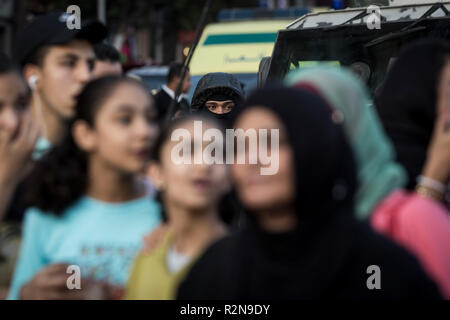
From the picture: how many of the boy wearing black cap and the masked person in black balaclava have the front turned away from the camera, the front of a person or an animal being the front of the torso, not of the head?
0

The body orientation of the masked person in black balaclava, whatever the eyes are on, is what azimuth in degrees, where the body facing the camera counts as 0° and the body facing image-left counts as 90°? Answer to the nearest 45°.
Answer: approximately 0°

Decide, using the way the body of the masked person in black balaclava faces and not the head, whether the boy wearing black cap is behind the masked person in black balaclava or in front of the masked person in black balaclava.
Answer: in front

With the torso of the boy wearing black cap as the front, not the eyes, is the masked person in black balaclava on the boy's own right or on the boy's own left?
on the boy's own left

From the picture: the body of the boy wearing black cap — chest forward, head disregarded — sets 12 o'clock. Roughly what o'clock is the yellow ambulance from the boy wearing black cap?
The yellow ambulance is roughly at 8 o'clock from the boy wearing black cap.

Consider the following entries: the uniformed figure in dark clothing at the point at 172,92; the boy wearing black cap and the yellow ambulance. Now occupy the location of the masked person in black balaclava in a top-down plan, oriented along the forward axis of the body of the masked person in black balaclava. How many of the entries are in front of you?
1

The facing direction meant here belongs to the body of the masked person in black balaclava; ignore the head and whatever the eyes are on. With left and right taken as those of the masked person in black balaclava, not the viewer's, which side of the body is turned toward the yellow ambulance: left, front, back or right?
back
